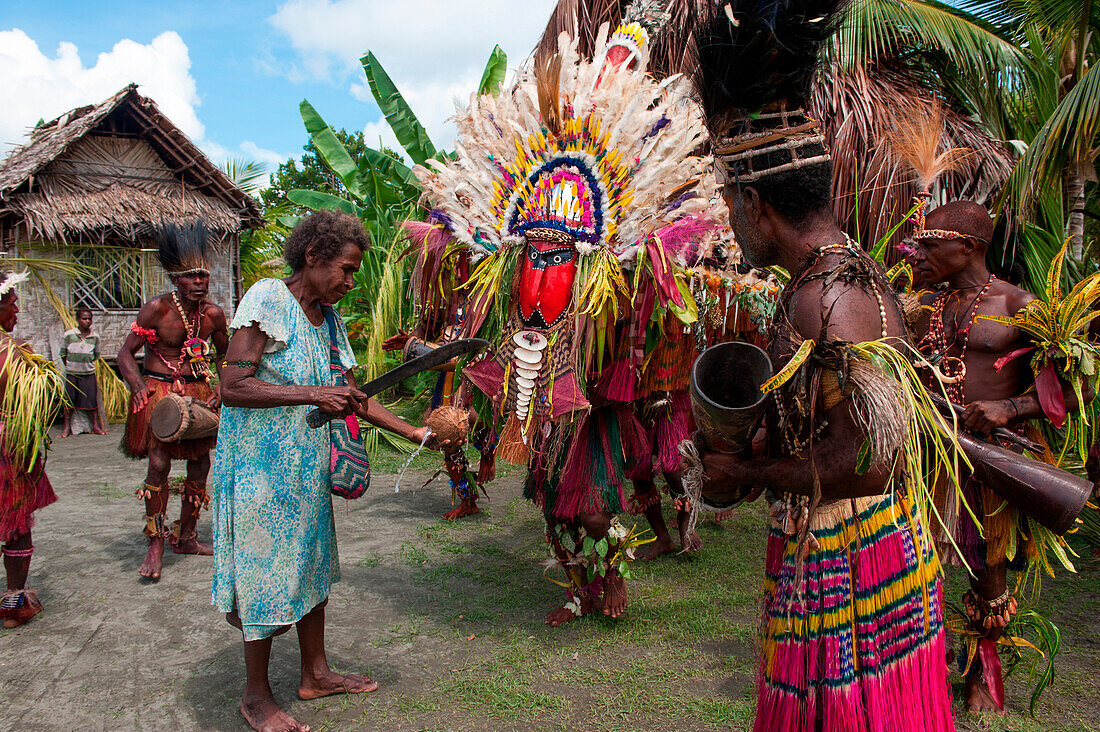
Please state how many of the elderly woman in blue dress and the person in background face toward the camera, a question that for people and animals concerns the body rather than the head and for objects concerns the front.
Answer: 1

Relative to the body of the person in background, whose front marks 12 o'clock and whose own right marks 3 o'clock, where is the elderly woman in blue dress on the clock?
The elderly woman in blue dress is roughly at 12 o'clock from the person in background.

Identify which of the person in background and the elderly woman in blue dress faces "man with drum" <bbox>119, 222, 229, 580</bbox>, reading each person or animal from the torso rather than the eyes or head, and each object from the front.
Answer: the person in background

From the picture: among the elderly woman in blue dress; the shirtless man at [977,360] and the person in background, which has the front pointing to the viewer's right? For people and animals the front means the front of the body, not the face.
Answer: the elderly woman in blue dress

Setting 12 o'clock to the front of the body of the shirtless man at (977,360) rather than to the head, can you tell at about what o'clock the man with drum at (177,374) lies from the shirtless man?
The man with drum is roughly at 1 o'clock from the shirtless man.

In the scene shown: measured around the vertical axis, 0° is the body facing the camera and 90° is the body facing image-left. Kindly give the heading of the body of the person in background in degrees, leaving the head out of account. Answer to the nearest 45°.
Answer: approximately 0°

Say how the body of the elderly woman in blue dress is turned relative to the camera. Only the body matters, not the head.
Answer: to the viewer's right

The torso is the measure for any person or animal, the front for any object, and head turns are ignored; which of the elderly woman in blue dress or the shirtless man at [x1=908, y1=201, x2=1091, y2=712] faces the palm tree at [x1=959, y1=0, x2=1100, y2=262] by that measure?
the elderly woman in blue dress

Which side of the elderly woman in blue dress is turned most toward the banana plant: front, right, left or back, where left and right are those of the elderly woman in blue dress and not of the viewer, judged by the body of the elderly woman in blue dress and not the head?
left

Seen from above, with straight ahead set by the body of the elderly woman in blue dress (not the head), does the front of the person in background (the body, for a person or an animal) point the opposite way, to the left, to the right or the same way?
to the right

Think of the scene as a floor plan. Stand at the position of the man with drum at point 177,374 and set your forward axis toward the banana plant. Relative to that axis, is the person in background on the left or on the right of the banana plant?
left

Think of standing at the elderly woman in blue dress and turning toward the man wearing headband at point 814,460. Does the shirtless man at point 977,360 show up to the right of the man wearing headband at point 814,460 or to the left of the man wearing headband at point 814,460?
left
